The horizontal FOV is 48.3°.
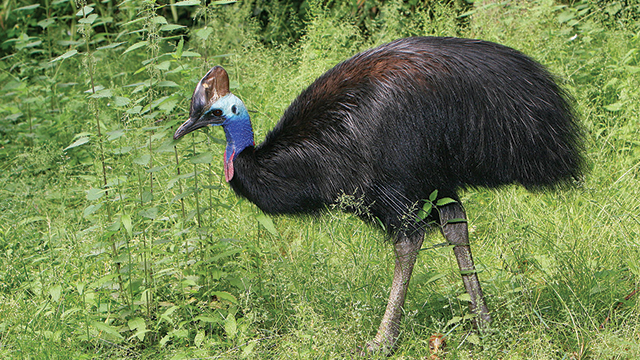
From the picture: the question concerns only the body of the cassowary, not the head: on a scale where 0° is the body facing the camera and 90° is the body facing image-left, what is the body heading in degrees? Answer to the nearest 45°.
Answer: approximately 90°
